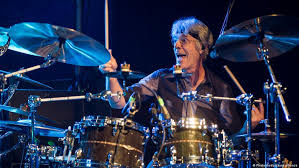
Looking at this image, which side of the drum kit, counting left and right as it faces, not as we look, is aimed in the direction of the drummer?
back

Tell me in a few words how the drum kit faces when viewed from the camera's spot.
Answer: facing the viewer
